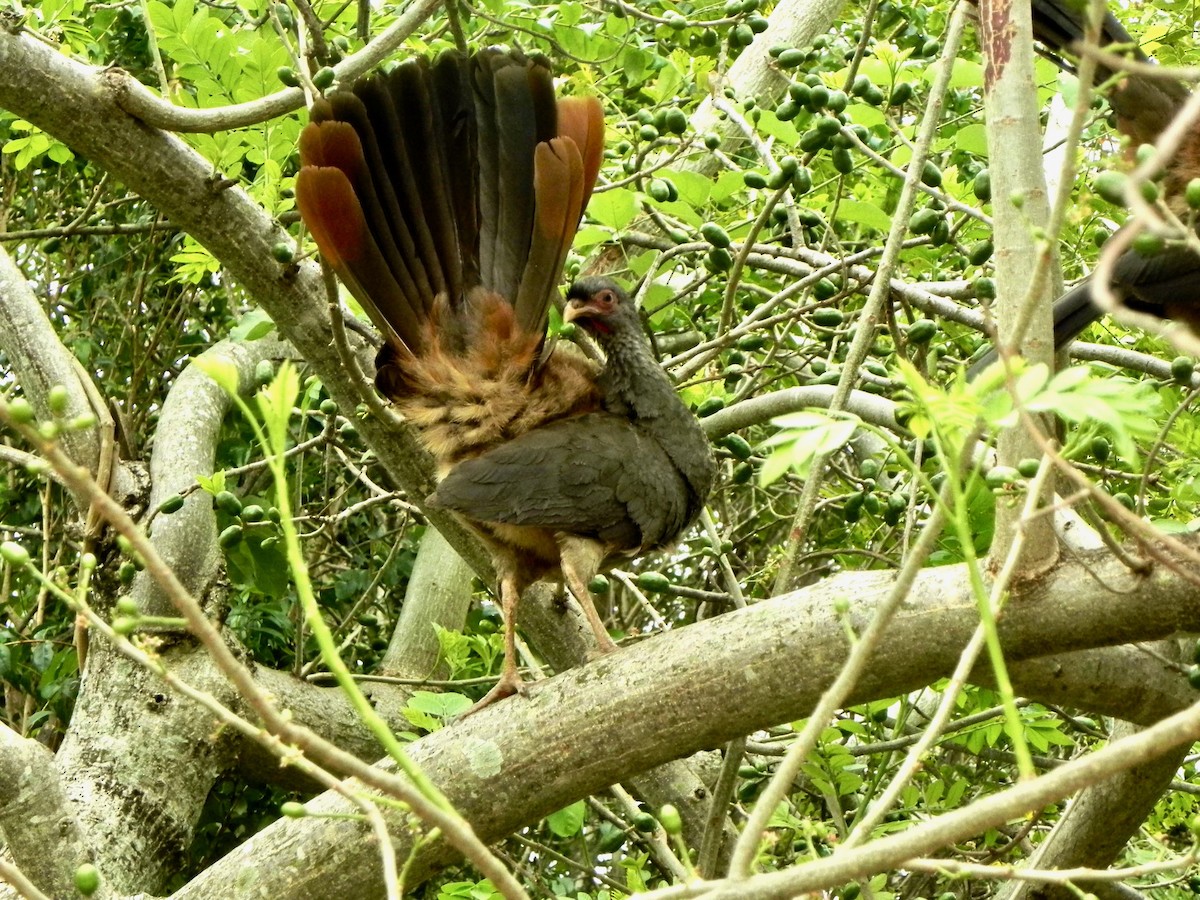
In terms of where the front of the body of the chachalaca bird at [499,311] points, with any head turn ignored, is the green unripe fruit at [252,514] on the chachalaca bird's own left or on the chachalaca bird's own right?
on the chachalaca bird's own left

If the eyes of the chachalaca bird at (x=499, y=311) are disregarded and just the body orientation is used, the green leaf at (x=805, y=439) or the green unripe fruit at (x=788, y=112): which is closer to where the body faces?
the green unripe fruit

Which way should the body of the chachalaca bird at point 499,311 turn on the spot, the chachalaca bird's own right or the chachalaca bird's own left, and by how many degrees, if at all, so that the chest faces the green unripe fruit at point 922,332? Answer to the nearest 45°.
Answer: approximately 90° to the chachalaca bird's own right

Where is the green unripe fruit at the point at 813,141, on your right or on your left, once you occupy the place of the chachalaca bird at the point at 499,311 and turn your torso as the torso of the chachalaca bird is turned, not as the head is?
on your right

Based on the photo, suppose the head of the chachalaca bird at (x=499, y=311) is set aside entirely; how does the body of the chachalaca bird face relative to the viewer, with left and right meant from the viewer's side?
facing away from the viewer and to the right of the viewer

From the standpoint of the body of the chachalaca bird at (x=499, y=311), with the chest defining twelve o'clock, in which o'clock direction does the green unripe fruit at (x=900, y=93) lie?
The green unripe fruit is roughly at 1 o'clock from the chachalaca bird.
